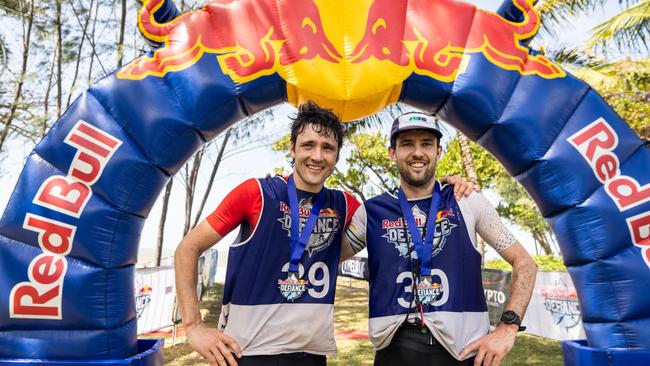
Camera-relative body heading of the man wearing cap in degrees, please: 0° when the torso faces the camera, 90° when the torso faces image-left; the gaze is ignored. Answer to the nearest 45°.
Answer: approximately 0°

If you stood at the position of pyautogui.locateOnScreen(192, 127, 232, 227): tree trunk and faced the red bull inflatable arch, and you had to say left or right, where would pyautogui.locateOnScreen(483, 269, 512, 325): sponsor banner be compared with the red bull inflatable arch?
left

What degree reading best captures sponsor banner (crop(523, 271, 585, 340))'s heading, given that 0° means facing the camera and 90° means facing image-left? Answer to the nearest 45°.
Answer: approximately 45°

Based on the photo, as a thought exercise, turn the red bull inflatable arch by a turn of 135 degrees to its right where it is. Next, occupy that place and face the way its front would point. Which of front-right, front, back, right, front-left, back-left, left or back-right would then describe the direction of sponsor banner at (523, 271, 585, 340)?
right

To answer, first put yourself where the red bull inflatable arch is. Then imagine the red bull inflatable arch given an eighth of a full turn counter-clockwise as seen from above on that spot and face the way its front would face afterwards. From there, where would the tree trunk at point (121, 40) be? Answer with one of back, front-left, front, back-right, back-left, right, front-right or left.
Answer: back

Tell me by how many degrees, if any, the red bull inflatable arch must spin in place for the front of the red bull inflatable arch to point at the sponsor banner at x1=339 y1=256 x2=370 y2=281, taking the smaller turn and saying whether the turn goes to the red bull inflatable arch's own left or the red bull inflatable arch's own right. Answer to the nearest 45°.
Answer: approximately 180°

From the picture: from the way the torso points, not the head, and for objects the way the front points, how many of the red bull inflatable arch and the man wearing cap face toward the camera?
2

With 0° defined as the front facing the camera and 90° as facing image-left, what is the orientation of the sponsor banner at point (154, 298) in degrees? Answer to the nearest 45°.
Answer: approximately 315°

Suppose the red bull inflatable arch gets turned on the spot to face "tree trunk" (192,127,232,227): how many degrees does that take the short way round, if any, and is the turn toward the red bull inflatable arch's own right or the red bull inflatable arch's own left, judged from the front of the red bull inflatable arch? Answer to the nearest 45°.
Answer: approximately 180°
